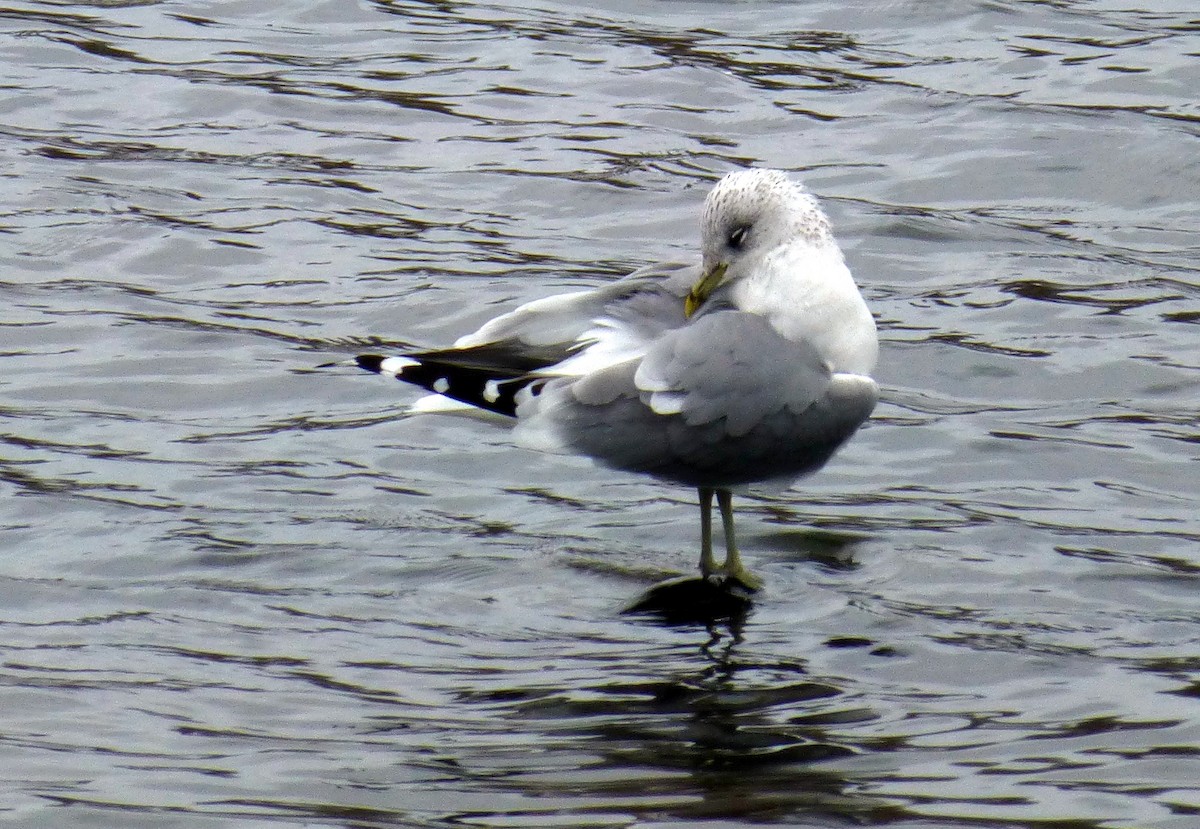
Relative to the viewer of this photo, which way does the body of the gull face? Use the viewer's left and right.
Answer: facing to the right of the viewer
